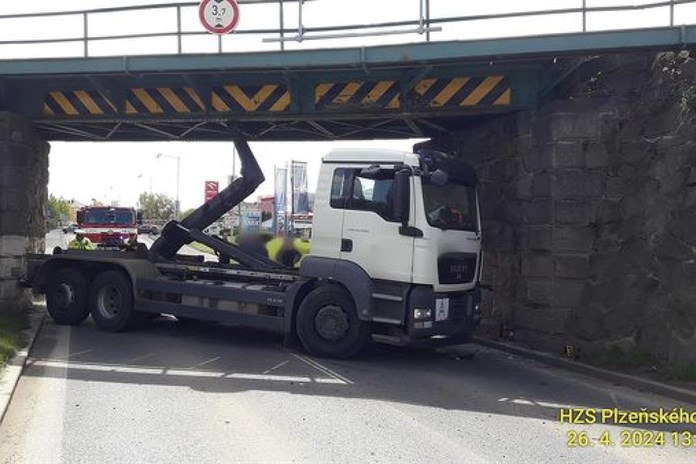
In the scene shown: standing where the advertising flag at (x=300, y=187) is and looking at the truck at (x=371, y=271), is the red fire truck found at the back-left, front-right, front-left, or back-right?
front-right

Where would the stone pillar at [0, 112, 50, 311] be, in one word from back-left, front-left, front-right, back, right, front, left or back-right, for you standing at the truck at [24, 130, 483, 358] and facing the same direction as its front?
back

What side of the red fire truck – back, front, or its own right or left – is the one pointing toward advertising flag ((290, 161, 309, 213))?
left

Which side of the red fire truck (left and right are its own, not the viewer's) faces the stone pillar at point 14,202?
front

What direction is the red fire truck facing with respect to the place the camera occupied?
facing the viewer

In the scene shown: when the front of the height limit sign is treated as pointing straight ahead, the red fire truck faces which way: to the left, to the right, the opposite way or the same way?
the same way

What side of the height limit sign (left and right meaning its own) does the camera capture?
front

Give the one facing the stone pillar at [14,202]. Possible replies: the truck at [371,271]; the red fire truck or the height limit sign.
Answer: the red fire truck

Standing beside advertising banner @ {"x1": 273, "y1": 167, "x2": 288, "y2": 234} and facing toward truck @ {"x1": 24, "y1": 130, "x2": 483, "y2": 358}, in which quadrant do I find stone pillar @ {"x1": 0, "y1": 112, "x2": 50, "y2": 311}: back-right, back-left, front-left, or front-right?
front-right

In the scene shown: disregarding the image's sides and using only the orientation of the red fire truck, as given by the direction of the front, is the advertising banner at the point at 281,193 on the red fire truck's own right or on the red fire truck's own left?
on the red fire truck's own left

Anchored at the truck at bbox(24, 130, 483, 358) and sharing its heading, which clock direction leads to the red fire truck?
The red fire truck is roughly at 7 o'clock from the truck.

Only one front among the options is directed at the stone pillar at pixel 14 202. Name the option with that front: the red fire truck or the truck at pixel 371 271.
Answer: the red fire truck

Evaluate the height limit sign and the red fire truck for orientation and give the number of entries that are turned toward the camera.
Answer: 2

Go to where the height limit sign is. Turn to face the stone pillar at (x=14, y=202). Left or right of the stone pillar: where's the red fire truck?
right

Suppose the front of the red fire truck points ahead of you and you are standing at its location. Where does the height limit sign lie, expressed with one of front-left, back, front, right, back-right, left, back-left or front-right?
front

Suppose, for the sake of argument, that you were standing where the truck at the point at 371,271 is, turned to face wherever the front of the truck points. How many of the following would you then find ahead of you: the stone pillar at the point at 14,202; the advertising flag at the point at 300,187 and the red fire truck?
0

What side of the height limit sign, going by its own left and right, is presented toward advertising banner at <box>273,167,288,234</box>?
back

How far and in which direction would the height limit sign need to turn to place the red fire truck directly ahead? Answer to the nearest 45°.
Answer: approximately 180°
